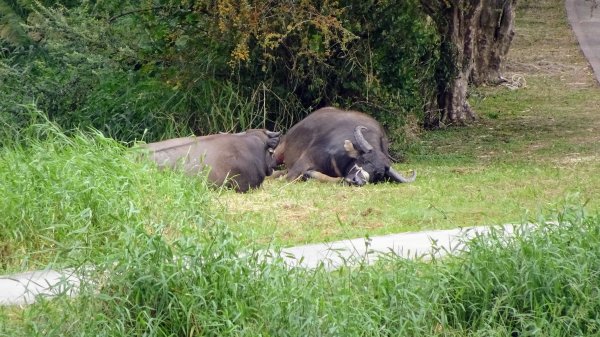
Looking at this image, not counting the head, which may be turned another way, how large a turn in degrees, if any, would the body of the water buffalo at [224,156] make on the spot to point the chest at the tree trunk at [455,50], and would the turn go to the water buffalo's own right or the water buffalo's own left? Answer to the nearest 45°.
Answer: approximately 45° to the water buffalo's own left

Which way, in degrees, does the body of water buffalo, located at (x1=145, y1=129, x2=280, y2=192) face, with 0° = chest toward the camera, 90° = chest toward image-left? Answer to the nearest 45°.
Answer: approximately 270°

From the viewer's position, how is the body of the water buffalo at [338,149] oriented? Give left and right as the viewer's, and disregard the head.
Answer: facing the viewer and to the right of the viewer

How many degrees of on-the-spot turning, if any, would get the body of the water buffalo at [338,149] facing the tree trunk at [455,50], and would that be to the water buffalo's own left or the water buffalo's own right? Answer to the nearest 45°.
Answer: approximately 90° to the water buffalo's own left

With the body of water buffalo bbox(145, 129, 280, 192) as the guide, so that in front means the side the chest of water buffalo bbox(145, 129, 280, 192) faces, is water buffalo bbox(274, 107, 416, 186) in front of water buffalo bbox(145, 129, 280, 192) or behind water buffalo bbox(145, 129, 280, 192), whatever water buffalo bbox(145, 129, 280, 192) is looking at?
in front

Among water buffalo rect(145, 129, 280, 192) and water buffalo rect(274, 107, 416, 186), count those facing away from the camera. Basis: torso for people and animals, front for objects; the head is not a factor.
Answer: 0

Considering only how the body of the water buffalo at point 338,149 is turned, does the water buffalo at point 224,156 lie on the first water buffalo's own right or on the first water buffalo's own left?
on the first water buffalo's own right
